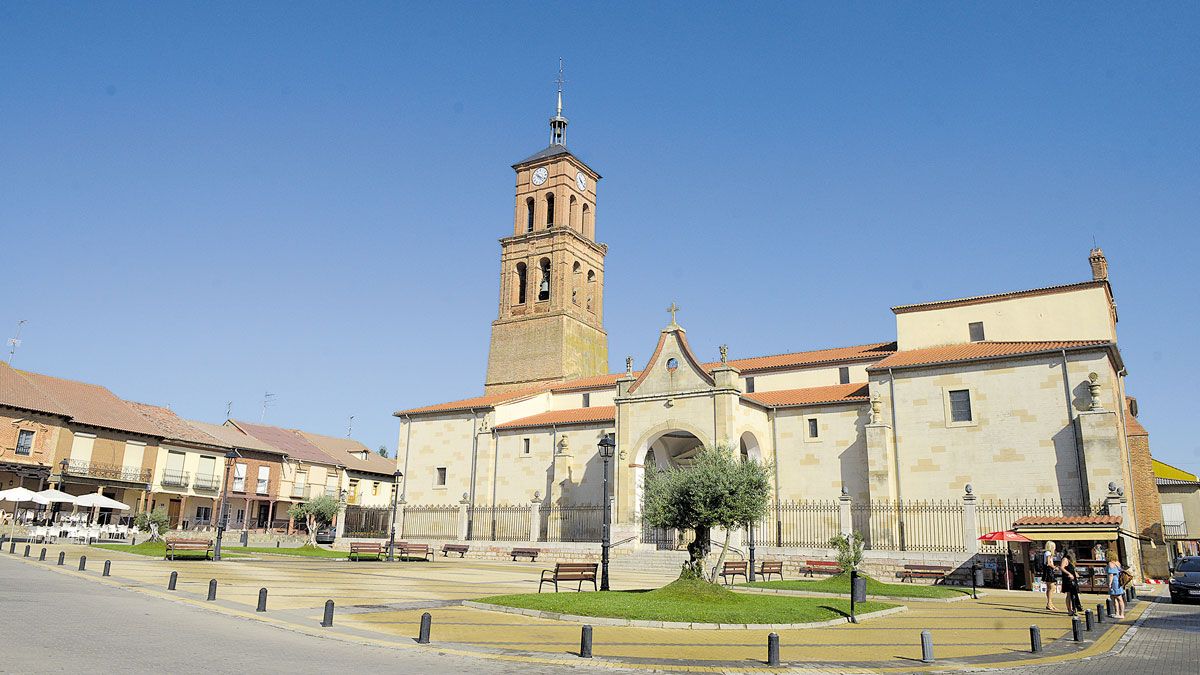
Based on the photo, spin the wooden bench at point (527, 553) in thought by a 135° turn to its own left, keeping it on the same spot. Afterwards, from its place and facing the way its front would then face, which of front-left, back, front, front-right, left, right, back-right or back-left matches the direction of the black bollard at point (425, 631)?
back-right

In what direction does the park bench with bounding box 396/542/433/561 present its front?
toward the camera

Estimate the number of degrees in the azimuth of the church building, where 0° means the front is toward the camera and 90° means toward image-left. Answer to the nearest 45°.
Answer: approximately 45°

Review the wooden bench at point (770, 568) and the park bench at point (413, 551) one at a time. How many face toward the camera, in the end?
2

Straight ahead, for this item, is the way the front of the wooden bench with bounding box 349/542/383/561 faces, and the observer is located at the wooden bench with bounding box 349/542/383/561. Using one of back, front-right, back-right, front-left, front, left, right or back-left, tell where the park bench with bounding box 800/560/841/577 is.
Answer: front-left

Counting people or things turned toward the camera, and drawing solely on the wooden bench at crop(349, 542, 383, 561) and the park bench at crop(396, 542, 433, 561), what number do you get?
2

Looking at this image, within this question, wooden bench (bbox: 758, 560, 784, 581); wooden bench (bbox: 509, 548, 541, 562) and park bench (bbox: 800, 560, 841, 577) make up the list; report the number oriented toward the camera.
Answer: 3

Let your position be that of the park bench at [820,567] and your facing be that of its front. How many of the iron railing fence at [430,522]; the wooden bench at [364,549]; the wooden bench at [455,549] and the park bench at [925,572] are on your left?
1

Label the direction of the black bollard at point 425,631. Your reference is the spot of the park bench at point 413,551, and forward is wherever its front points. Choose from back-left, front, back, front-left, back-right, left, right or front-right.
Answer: front

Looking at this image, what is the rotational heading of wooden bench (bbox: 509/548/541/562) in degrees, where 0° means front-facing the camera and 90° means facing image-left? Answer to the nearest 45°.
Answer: approximately 0°

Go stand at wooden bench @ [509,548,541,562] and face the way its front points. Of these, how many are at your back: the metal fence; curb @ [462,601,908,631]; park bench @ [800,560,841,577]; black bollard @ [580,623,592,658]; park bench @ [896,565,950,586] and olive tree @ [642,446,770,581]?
1

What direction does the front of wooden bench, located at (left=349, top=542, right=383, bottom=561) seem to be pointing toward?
toward the camera

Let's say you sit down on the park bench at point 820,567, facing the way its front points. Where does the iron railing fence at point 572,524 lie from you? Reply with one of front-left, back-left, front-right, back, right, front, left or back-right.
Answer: back-right

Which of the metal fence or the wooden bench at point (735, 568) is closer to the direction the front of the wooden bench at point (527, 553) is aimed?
the wooden bench

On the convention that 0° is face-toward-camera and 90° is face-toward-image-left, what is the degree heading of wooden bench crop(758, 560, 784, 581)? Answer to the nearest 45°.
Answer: approximately 0°

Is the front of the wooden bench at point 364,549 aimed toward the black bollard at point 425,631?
yes

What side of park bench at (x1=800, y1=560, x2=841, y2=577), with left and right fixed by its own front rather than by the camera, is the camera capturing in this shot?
front

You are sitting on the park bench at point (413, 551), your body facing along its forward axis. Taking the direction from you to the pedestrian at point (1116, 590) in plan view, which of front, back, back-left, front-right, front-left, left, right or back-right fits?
front-left
